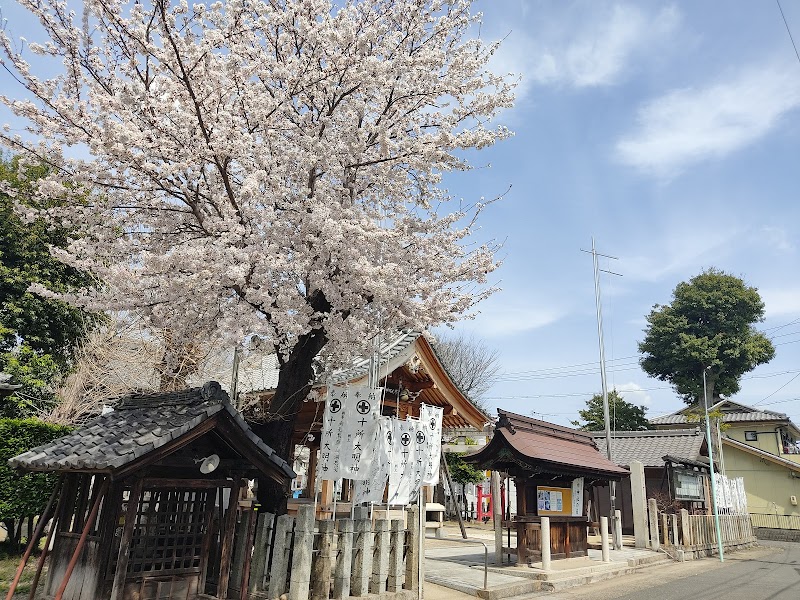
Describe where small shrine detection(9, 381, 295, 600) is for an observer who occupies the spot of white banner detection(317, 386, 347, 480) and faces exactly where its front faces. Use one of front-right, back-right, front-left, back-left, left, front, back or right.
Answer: front-right

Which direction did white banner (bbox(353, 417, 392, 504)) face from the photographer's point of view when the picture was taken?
facing the viewer

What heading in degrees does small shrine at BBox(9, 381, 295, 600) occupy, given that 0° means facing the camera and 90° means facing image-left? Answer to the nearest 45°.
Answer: approximately 315°

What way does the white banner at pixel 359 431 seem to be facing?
toward the camera

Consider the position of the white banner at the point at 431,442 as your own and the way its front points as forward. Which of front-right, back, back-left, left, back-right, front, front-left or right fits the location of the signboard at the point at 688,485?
back-left

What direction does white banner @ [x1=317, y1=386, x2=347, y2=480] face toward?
toward the camera

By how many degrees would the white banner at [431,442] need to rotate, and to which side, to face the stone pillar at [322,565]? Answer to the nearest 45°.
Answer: approximately 45° to its right

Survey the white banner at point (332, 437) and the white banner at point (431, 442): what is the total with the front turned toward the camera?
2

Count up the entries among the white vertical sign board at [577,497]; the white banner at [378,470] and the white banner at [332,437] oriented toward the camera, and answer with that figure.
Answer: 3

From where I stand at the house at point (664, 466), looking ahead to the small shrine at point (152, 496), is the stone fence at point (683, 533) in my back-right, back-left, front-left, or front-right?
front-left

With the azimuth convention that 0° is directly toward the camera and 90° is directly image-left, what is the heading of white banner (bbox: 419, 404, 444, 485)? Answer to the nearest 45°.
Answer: approximately 0°
